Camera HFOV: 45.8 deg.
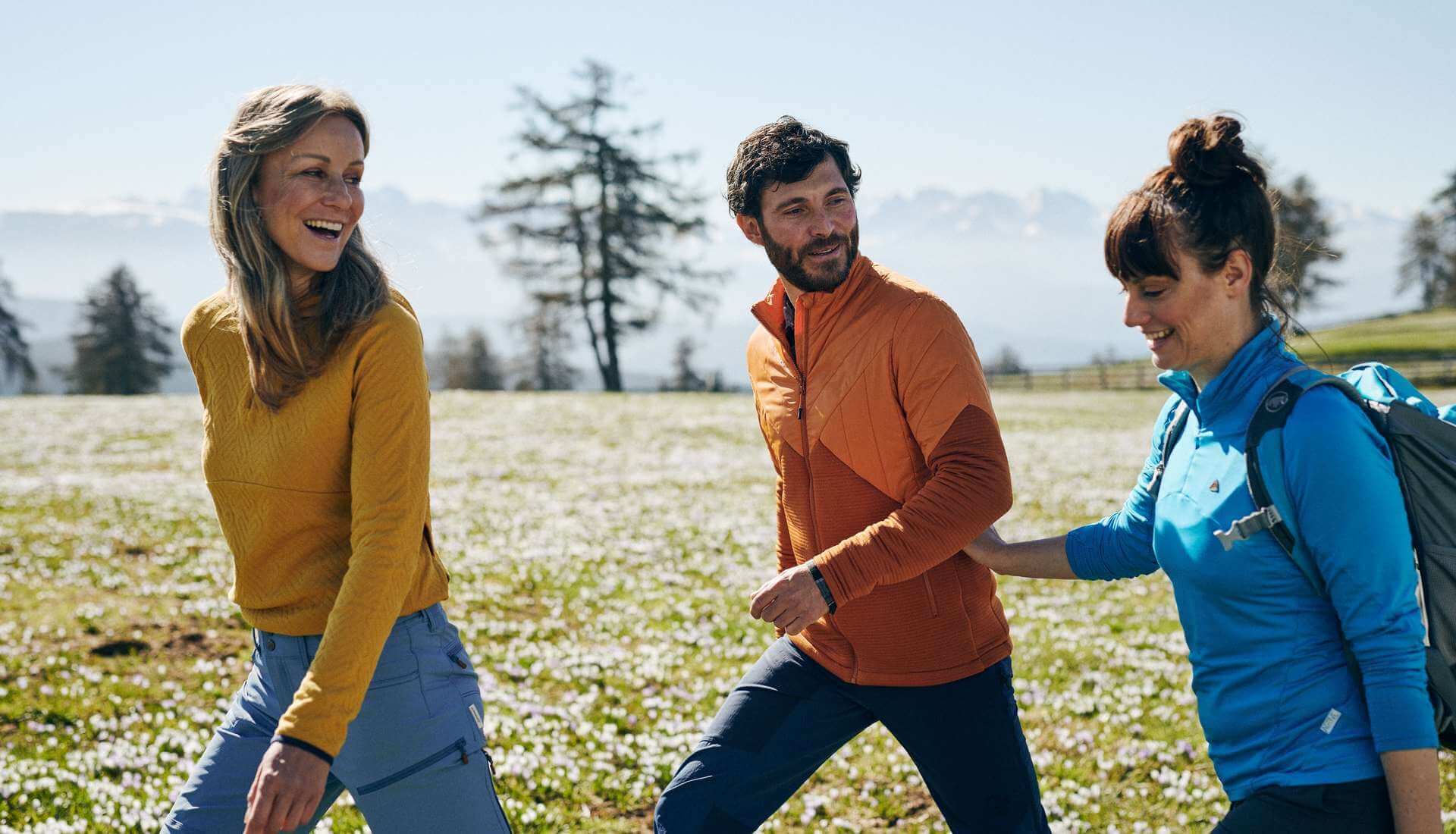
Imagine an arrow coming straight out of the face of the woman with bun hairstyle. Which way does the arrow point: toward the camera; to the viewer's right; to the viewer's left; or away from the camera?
to the viewer's left

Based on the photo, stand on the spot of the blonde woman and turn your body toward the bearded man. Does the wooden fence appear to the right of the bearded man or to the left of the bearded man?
left

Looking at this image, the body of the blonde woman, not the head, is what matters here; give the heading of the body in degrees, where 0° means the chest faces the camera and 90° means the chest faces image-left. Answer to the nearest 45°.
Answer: approximately 45°

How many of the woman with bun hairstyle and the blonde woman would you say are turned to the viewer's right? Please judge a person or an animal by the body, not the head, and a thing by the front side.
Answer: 0

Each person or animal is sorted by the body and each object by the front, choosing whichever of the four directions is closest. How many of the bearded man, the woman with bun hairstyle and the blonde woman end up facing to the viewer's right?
0

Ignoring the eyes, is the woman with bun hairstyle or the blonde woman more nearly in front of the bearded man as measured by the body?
the blonde woman

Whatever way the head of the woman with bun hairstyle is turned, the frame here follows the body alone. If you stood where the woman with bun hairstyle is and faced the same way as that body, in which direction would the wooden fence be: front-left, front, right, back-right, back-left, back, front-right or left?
back-right

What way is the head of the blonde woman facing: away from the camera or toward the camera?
toward the camera

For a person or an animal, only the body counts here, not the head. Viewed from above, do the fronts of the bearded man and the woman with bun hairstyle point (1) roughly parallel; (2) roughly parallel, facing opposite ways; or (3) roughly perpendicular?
roughly parallel

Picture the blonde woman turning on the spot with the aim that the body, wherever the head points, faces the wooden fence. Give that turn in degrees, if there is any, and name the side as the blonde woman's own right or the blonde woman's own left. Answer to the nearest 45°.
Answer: approximately 180°

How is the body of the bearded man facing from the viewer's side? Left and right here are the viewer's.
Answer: facing the viewer and to the left of the viewer

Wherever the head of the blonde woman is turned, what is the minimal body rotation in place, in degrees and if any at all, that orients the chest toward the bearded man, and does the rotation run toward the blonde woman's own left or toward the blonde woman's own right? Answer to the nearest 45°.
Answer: approximately 135° to the blonde woman's own left

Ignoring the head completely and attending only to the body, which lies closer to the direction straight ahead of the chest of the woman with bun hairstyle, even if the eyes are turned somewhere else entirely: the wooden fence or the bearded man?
the bearded man

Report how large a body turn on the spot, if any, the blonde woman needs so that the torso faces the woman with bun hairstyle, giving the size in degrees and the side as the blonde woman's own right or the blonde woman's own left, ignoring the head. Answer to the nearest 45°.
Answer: approximately 90° to the blonde woman's own left
